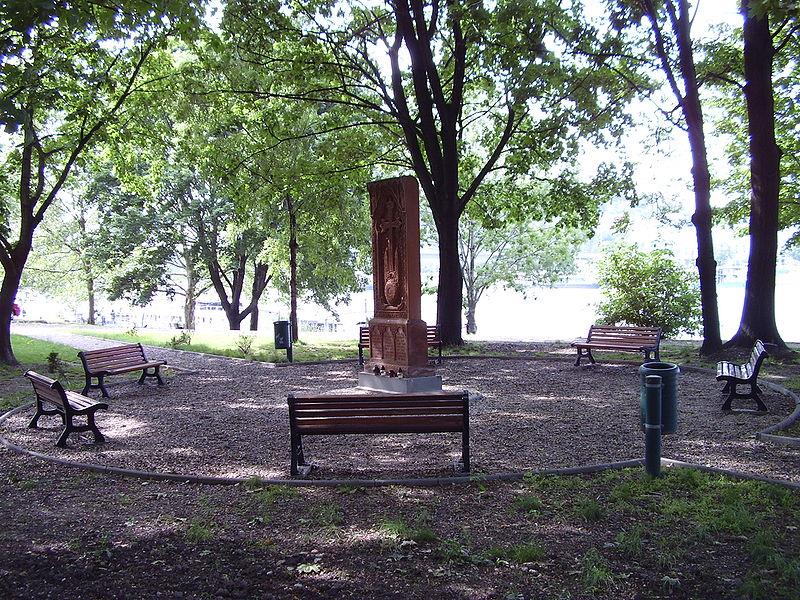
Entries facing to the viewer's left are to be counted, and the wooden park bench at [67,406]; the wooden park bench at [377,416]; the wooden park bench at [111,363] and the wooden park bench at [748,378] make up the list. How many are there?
1

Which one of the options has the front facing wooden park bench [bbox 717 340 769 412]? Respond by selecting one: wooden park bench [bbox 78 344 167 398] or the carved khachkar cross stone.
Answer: wooden park bench [bbox 78 344 167 398]

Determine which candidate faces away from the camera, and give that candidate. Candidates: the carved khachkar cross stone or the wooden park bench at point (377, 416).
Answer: the wooden park bench

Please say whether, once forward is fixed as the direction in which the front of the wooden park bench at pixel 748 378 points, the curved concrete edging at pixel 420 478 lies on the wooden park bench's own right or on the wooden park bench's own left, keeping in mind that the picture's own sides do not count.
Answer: on the wooden park bench's own left

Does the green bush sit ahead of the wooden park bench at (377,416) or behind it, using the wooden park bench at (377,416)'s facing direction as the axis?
ahead

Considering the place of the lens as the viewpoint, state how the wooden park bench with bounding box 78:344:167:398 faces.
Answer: facing the viewer and to the right of the viewer

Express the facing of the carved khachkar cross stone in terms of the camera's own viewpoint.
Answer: facing the viewer and to the left of the viewer

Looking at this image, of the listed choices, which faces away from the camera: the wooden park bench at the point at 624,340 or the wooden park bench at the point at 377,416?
the wooden park bench at the point at 377,416

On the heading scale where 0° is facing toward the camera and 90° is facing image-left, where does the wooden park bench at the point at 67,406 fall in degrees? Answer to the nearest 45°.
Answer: approximately 225°

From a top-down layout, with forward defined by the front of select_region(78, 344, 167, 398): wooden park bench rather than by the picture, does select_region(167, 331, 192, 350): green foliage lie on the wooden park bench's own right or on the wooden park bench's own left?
on the wooden park bench's own left

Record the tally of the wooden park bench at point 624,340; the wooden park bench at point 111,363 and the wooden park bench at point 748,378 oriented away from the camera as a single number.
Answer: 0

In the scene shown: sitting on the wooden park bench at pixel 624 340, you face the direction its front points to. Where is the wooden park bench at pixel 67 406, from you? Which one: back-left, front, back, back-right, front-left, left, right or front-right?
front

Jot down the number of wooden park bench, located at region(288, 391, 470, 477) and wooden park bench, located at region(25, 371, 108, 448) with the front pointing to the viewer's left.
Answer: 0

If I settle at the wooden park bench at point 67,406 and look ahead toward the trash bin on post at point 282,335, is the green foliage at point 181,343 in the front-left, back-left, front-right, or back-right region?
front-left

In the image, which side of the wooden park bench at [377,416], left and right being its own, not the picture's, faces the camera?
back

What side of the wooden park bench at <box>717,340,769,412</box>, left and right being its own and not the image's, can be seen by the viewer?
left

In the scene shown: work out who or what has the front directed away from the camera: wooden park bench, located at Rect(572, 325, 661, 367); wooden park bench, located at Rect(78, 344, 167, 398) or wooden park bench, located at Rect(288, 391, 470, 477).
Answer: wooden park bench, located at Rect(288, 391, 470, 477)

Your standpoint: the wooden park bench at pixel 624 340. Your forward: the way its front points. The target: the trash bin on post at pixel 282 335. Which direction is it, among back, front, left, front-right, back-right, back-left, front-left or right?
front-right
